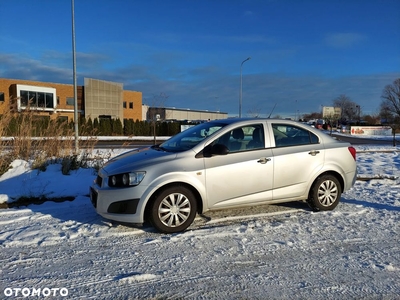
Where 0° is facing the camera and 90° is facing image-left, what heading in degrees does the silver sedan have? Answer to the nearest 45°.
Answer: approximately 45°
